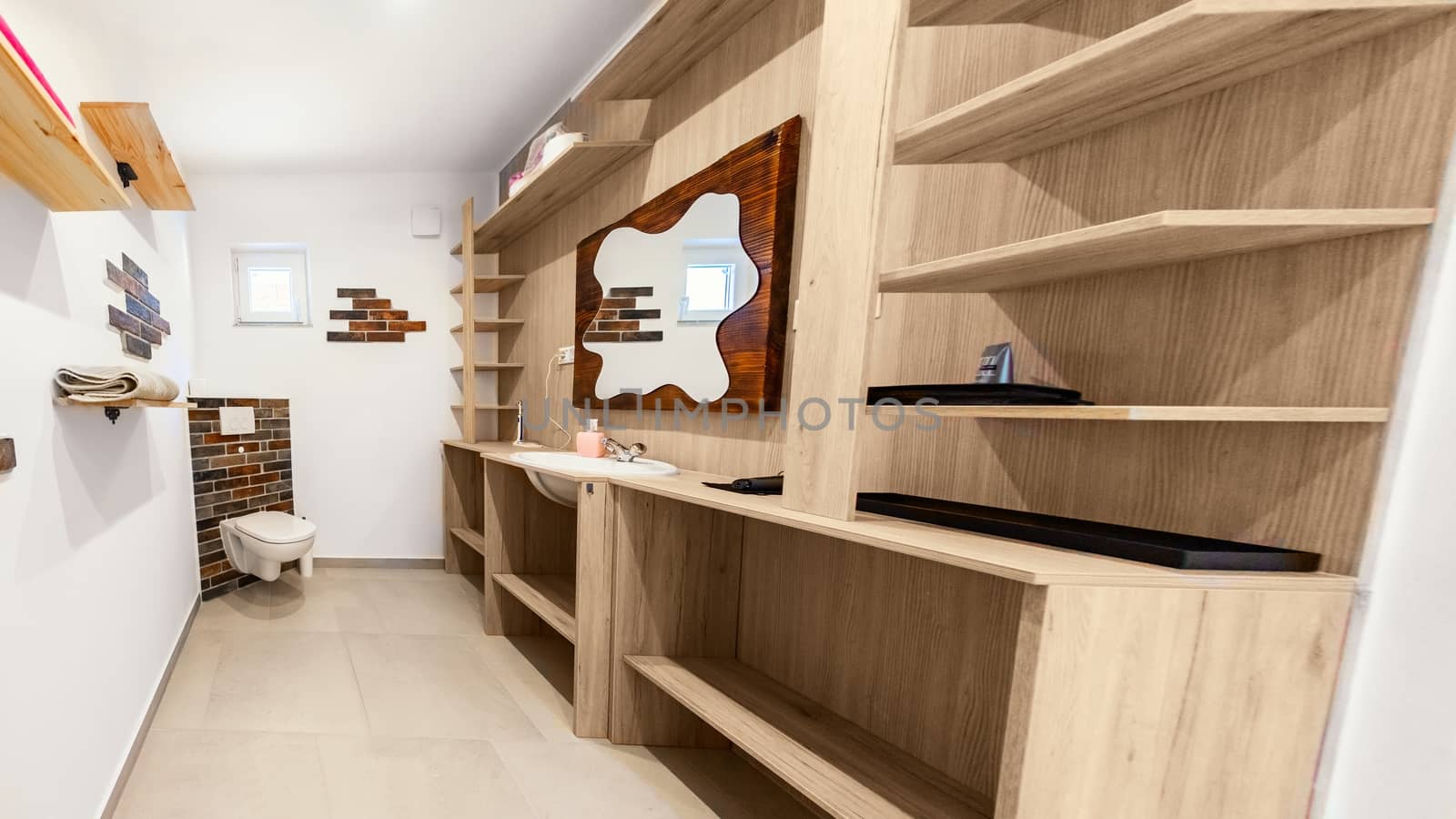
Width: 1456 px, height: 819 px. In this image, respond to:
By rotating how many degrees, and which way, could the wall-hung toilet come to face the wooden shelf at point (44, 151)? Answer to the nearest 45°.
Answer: approximately 45° to its right

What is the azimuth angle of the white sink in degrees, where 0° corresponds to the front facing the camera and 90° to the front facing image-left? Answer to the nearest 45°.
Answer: approximately 45°

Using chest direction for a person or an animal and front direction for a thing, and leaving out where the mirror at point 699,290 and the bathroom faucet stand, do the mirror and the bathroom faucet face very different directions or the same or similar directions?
same or similar directions

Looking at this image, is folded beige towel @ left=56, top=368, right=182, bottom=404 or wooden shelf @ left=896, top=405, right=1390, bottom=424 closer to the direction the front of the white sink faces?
the folded beige towel

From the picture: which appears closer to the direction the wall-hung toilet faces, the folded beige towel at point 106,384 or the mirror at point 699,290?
the mirror

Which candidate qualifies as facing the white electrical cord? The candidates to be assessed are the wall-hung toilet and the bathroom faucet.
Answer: the wall-hung toilet

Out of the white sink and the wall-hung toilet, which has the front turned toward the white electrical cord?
the wall-hung toilet

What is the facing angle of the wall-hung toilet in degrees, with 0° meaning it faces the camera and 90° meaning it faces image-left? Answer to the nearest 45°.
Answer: approximately 315°

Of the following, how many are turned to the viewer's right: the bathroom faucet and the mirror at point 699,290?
0
